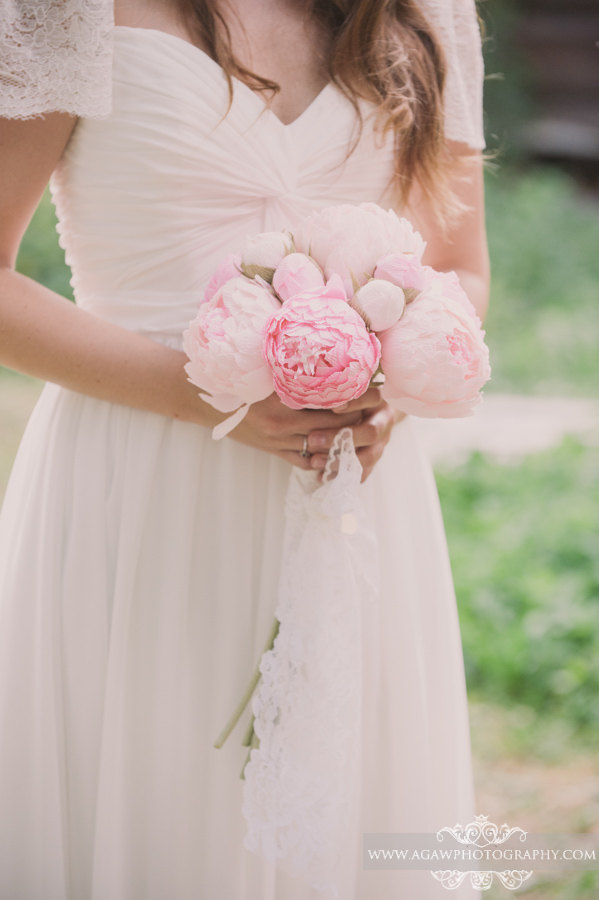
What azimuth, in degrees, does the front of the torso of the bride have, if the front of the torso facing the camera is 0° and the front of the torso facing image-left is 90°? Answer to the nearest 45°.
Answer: approximately 315°
